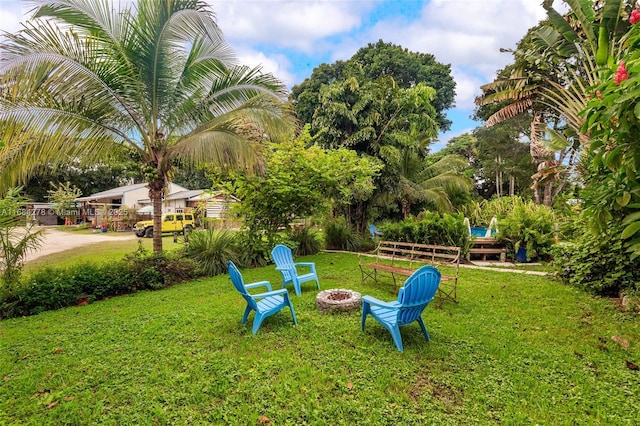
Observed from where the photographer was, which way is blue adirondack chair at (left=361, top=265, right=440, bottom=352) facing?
facing away from the viewer and to the left of the viewer

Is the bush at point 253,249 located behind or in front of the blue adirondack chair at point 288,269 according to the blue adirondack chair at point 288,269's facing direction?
behind

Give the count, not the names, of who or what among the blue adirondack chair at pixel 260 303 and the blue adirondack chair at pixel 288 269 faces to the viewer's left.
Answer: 0

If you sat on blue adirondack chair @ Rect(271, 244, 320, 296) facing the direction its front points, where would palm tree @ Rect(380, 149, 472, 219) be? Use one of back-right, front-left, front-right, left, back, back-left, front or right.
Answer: left

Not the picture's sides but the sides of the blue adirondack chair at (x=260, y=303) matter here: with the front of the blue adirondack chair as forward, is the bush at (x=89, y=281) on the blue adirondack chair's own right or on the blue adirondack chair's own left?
on the blue adirondack chair's own left

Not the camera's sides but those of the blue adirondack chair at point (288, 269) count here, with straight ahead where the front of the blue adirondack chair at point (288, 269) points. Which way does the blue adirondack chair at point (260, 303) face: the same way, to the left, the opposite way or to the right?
to the left

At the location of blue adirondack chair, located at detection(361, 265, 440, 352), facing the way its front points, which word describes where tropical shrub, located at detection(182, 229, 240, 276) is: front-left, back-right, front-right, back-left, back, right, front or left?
front

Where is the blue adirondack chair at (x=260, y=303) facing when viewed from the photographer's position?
facing away from the viewer and to the right of the viewer

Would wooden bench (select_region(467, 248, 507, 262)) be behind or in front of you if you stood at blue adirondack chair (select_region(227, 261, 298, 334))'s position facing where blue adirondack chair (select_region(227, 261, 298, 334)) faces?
in front

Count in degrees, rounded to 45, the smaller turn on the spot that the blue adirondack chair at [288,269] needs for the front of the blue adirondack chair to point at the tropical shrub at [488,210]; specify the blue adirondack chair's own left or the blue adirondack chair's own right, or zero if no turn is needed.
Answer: approximately 90° to the blue adirondack chair's own left

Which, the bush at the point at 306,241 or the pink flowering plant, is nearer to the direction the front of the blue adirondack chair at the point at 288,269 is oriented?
the pink flowering plant

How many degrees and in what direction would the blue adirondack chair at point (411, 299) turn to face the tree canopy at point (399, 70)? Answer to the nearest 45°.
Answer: approximately 45° to its right

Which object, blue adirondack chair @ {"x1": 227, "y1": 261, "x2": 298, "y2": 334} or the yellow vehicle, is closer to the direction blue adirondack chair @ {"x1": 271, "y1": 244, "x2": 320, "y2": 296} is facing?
the blue adirondack chair

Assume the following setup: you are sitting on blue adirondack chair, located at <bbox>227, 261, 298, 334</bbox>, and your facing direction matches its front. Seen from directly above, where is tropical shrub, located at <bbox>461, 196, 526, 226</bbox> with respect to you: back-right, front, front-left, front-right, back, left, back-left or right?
front
